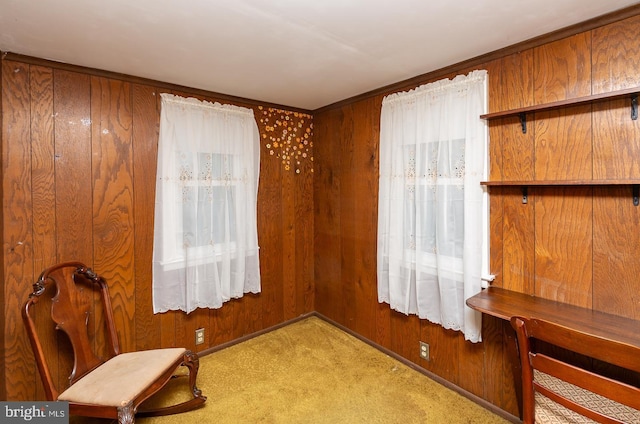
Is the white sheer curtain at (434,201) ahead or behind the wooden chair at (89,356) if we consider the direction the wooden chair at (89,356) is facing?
ahead

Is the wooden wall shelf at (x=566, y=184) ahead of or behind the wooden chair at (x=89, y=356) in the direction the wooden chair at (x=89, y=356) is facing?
ahead

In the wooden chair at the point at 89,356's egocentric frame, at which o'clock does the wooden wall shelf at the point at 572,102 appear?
The wooden wall shelf is roughly at 12 o'clock from the wooden chair.

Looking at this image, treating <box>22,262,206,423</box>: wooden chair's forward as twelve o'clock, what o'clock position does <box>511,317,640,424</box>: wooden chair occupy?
<box>511,317,640,424</box>: wooden chair is roughly at 12 o'clock from <box>22,262,206,423</box>: wooden chair.

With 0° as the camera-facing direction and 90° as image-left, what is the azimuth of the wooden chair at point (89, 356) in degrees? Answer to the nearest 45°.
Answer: approximately 315°
